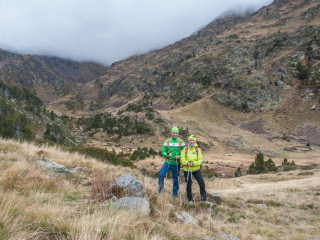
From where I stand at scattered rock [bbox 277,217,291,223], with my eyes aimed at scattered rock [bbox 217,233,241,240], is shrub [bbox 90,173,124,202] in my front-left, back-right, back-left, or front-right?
front-right

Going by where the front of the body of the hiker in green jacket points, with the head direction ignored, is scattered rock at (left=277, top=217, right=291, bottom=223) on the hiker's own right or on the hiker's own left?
on the hiker's own left

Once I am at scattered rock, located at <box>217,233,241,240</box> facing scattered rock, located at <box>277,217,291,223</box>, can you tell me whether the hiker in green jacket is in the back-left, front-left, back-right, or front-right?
front-left

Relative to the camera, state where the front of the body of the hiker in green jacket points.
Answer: toward the camera

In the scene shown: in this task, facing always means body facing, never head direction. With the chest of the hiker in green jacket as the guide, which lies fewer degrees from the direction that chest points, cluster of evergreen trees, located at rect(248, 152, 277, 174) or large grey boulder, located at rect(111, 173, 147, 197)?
the large grey boulder

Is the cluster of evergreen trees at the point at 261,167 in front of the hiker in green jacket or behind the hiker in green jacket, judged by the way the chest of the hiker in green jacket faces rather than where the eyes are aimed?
behind

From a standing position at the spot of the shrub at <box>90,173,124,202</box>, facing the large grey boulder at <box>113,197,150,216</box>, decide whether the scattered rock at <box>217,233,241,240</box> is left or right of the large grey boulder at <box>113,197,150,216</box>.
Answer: left
